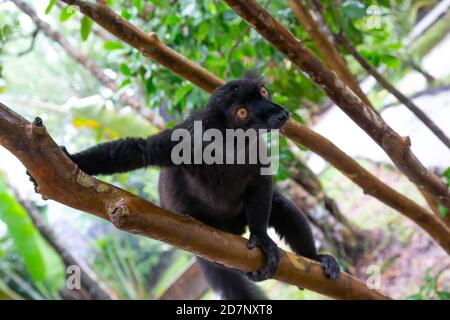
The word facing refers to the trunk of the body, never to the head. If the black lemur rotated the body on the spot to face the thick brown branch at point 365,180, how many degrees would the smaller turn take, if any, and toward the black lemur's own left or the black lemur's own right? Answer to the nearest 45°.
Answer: approximately 45° to the black lemur's own left

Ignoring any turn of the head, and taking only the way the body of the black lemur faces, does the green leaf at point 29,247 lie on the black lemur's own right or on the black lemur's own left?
on the black lemur's own right

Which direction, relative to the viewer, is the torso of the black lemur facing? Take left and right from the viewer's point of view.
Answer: facing the viewer and to the right of the viewer
